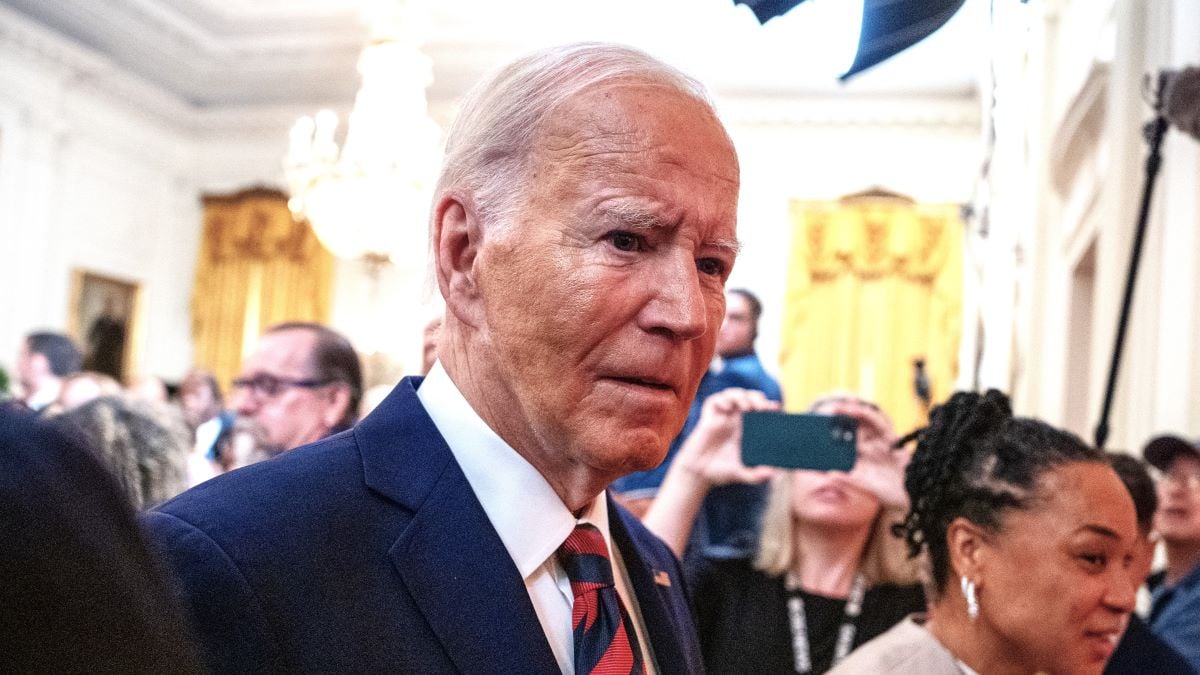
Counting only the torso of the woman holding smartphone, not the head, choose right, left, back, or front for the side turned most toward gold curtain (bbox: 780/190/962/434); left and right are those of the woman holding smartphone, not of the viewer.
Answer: back

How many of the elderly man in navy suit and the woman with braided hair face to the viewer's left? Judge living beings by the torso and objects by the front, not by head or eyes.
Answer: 0

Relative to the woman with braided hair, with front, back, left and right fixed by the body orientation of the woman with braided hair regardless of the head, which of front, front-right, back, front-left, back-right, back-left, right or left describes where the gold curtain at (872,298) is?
back-left

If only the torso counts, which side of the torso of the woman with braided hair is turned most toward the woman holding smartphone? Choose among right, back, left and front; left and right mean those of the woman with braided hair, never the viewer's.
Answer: back

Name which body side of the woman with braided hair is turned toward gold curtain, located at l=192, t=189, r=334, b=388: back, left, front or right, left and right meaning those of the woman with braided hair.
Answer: back

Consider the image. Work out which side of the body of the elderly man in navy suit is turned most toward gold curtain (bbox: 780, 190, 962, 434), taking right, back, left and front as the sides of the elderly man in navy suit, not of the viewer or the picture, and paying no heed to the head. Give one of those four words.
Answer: left

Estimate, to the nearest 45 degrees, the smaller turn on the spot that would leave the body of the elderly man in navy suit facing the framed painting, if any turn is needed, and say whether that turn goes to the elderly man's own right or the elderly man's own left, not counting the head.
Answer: approximately 135° to the elderly man's own left

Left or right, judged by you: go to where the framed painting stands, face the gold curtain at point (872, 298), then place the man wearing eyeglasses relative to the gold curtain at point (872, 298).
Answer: right

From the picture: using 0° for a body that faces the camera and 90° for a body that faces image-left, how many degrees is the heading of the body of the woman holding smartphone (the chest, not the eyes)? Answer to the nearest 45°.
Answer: approximately 0°

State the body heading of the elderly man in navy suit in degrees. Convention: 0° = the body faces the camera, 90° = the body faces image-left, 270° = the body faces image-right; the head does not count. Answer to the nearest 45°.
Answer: approximately 315°

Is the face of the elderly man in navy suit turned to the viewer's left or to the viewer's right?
to the viewer's right
